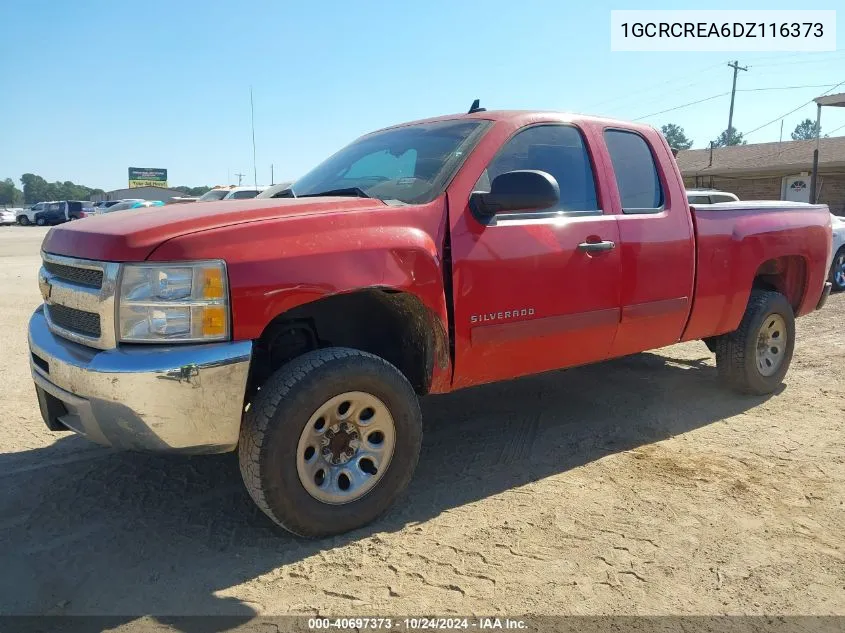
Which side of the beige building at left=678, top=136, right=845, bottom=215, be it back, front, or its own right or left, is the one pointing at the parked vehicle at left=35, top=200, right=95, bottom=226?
right

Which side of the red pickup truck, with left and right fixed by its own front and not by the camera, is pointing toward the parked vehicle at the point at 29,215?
right

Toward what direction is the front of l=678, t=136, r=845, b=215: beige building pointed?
toward the camera

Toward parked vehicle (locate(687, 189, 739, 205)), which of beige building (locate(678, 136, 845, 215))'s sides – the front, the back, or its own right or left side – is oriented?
front

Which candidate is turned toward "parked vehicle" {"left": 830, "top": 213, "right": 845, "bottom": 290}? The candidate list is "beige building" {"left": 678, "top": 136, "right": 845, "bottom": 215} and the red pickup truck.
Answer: the beige building

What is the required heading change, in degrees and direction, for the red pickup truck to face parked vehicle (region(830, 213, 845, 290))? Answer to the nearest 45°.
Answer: approximately 180°

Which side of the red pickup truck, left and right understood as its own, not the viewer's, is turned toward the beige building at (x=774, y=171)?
back

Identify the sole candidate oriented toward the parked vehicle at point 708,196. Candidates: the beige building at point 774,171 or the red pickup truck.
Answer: the beige building

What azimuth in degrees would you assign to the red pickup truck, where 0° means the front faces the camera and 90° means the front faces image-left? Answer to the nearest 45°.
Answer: approximately 45°

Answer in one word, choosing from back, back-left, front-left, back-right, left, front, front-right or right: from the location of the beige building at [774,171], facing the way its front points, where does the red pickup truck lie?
front

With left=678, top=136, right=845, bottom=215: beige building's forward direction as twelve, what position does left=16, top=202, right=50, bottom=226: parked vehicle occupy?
The parked vehicle is roughly at 3 o'clock from the beige building.
